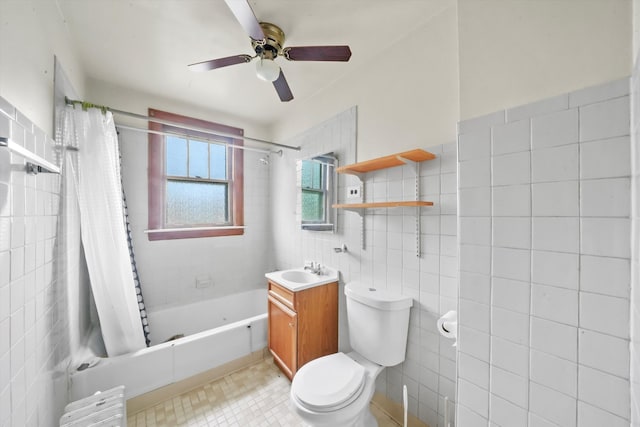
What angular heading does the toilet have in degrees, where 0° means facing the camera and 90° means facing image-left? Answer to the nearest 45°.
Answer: approximately 45°

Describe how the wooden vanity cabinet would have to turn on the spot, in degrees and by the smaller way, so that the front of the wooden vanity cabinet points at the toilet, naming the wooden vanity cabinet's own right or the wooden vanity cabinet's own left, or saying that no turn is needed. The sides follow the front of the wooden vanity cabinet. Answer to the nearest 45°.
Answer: approximately 90° to the wooden vanity cabinet's own left

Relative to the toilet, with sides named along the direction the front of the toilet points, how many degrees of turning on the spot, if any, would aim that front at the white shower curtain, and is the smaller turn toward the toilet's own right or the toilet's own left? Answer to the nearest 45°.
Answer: approximately 45° to the toilet's own right

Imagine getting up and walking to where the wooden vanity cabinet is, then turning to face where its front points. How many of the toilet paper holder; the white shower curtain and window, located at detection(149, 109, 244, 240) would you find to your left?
1

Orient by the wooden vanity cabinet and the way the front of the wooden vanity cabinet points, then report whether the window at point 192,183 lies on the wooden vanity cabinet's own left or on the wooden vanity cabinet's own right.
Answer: on the wooden vanity cabinet's own right
